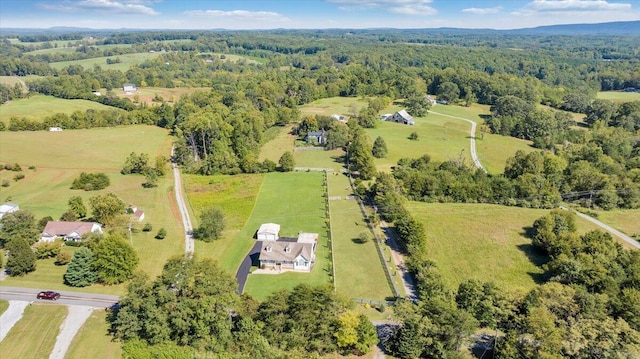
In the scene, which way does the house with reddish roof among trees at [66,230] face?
toward the camera

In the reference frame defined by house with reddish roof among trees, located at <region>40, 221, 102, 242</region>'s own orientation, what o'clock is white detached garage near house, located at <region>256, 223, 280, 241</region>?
white detached garage near house, located at <region>256, 223, 280, 241</region> is roughly at 10 o'clock from house with reddish roof among trees, located at <region>40, 221, 102, 242</region>.
